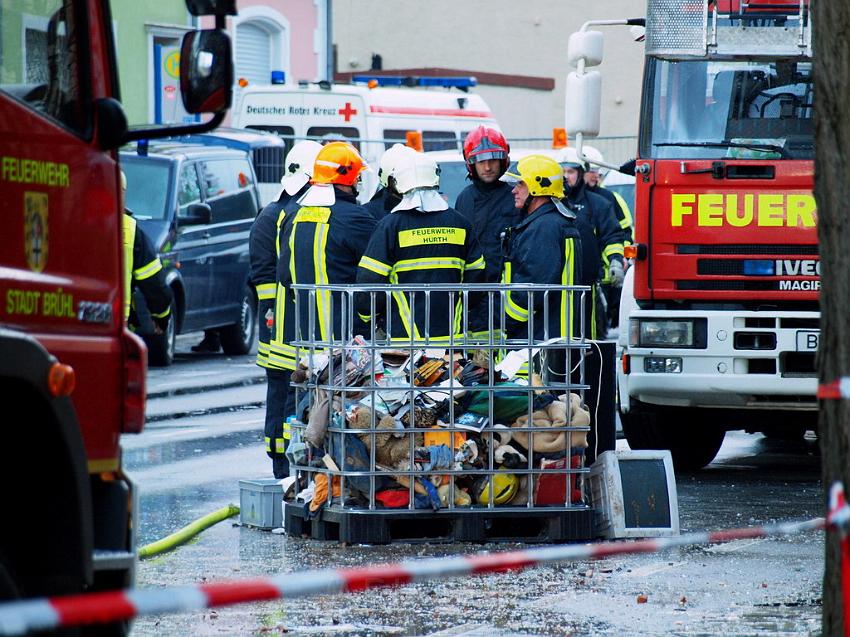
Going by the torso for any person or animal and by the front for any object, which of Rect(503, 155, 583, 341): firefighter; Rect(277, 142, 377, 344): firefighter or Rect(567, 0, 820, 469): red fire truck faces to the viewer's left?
Rect(503, 155, 583, 341): firefighter

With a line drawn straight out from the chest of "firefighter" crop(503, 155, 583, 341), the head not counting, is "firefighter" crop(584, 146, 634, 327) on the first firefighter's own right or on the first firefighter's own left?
on the first firefighter's own right

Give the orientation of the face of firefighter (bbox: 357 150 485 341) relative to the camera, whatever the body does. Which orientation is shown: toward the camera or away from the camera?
away from the camera

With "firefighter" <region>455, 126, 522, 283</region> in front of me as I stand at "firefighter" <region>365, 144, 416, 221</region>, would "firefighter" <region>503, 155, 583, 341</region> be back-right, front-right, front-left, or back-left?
front-right

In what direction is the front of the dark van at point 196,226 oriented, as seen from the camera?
facing the viewer and to the left of the viewer

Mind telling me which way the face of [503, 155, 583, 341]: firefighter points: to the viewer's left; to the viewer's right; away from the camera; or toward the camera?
to the viewer's left

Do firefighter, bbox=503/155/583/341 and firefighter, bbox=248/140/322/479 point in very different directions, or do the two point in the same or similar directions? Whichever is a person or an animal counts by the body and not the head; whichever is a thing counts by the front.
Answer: very different directions

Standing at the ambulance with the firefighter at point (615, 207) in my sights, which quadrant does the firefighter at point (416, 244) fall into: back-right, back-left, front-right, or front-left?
front-right

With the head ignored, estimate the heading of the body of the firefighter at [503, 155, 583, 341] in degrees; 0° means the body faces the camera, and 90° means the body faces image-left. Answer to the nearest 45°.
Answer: approximately 90°

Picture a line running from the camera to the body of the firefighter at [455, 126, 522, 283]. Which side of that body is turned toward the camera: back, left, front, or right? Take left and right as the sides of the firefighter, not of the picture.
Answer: front

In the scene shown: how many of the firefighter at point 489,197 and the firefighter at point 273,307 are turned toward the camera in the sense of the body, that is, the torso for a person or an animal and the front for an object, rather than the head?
1

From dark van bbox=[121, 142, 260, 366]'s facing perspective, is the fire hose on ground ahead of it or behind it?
ahead

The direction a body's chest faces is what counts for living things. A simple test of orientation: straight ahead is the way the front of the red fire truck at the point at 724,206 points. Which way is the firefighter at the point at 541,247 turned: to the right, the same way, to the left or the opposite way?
to the right

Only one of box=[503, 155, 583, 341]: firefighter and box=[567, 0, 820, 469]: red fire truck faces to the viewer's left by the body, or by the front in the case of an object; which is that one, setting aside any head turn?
the firefighter
